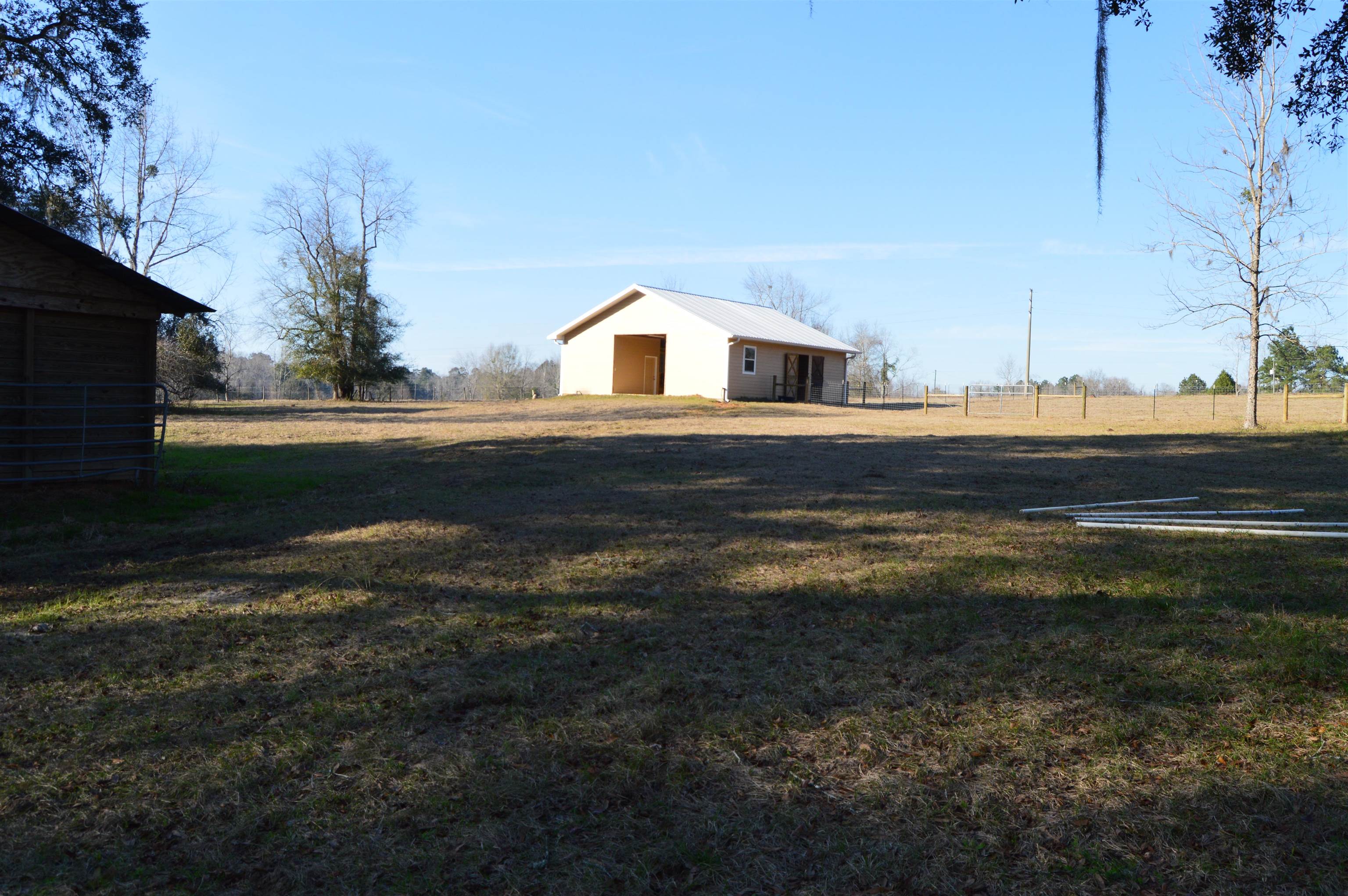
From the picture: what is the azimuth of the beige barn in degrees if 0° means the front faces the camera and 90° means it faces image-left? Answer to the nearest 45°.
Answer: approximately 45°

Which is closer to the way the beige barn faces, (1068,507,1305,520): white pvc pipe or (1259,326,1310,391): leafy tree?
the white pvc pipe

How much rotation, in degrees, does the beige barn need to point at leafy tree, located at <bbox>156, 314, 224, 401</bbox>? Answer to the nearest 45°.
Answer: approximately 45° to its right

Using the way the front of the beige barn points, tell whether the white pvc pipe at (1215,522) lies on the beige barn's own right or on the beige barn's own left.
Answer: on the beige barn's own left

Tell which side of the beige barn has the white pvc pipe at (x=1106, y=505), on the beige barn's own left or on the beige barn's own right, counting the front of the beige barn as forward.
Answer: on the beige barn's own left

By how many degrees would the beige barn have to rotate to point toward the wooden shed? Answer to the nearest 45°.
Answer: approximately 45° to its left

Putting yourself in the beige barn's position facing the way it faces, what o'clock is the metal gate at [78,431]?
The metal gate is roughly at 11 o'clock from the beige barn.
